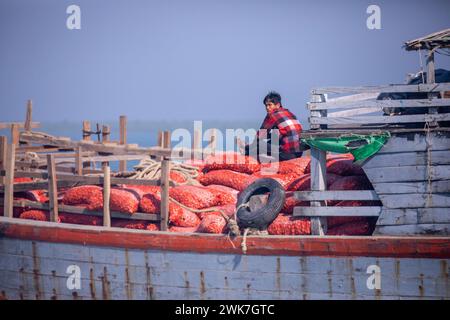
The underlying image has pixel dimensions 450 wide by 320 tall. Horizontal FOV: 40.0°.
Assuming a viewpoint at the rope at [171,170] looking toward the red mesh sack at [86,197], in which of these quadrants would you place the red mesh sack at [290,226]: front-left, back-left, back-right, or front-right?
back-left

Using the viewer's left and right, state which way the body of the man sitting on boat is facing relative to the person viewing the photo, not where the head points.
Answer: facing to the left of the viewer

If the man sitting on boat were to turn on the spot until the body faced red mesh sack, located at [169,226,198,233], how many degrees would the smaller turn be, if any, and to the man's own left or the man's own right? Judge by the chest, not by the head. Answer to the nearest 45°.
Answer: approximately 45° to the man's own left

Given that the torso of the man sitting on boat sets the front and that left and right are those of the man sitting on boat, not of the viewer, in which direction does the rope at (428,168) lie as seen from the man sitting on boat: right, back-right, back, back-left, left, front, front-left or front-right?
back-left

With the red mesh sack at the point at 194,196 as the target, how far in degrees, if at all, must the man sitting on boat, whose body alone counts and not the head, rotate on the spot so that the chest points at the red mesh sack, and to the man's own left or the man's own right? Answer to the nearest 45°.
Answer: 0° — they already face it

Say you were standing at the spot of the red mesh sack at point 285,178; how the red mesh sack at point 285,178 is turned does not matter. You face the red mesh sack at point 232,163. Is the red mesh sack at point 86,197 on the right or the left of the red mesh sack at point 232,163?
left

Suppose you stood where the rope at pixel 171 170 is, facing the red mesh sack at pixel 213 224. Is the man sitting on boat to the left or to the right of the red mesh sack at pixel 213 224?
left
